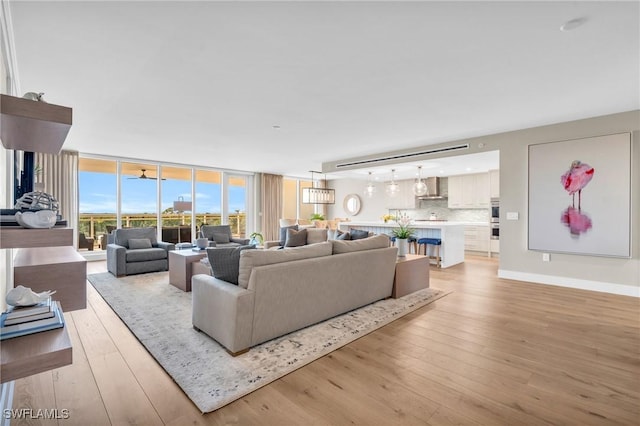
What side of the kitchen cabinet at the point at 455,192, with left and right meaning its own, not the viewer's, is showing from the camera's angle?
front

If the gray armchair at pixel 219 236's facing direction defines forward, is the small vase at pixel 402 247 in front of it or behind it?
in front

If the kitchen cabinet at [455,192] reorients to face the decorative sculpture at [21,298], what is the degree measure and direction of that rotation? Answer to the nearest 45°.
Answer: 0° — it already faces it

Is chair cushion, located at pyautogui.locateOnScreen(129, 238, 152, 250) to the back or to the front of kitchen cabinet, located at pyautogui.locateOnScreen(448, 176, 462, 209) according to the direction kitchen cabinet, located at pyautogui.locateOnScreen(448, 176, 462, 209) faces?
to the front

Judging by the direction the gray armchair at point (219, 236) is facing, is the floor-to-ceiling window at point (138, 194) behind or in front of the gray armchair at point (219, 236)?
behind

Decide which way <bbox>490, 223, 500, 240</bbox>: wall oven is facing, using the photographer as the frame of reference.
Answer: facing the viewer

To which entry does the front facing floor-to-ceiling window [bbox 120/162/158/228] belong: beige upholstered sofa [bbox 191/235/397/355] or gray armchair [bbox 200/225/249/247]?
the beige upholstered sofa

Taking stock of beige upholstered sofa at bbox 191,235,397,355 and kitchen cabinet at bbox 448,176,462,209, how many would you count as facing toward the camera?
1

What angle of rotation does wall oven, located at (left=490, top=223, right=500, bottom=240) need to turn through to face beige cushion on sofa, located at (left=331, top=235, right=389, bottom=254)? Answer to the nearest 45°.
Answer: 0° — it already faces it
